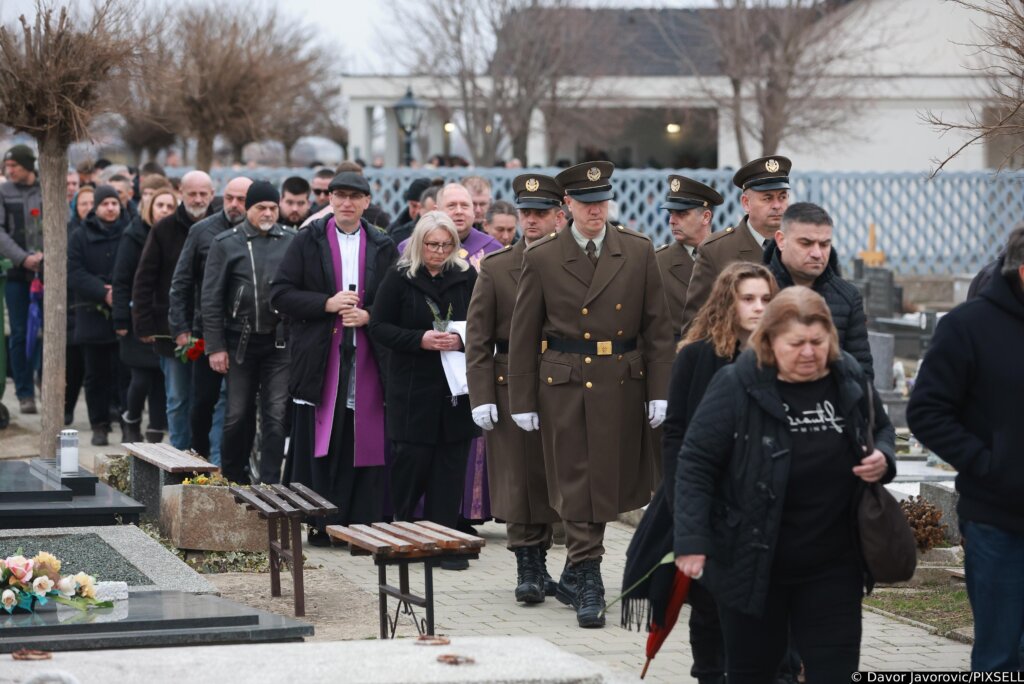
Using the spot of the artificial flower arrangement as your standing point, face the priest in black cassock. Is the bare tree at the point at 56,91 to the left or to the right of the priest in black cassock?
left

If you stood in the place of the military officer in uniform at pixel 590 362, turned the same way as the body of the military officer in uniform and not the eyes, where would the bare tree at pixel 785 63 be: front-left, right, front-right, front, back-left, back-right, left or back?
back

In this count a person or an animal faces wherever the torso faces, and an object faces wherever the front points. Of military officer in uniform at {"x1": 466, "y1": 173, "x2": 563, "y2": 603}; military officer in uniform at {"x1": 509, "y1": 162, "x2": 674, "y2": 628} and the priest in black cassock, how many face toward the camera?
3

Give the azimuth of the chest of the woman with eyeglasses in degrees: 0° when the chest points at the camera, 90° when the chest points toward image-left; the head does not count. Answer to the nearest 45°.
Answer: approximately 315°

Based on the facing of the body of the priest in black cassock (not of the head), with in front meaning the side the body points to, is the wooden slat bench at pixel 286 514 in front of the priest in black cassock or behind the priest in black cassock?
in front

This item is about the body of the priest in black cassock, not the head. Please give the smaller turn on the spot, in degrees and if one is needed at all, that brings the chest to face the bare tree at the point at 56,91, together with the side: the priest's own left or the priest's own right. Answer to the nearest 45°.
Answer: approximately 135° to the priest's own right

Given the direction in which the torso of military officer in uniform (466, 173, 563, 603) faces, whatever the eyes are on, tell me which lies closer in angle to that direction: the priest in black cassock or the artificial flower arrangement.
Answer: the artificial flower arrangement
